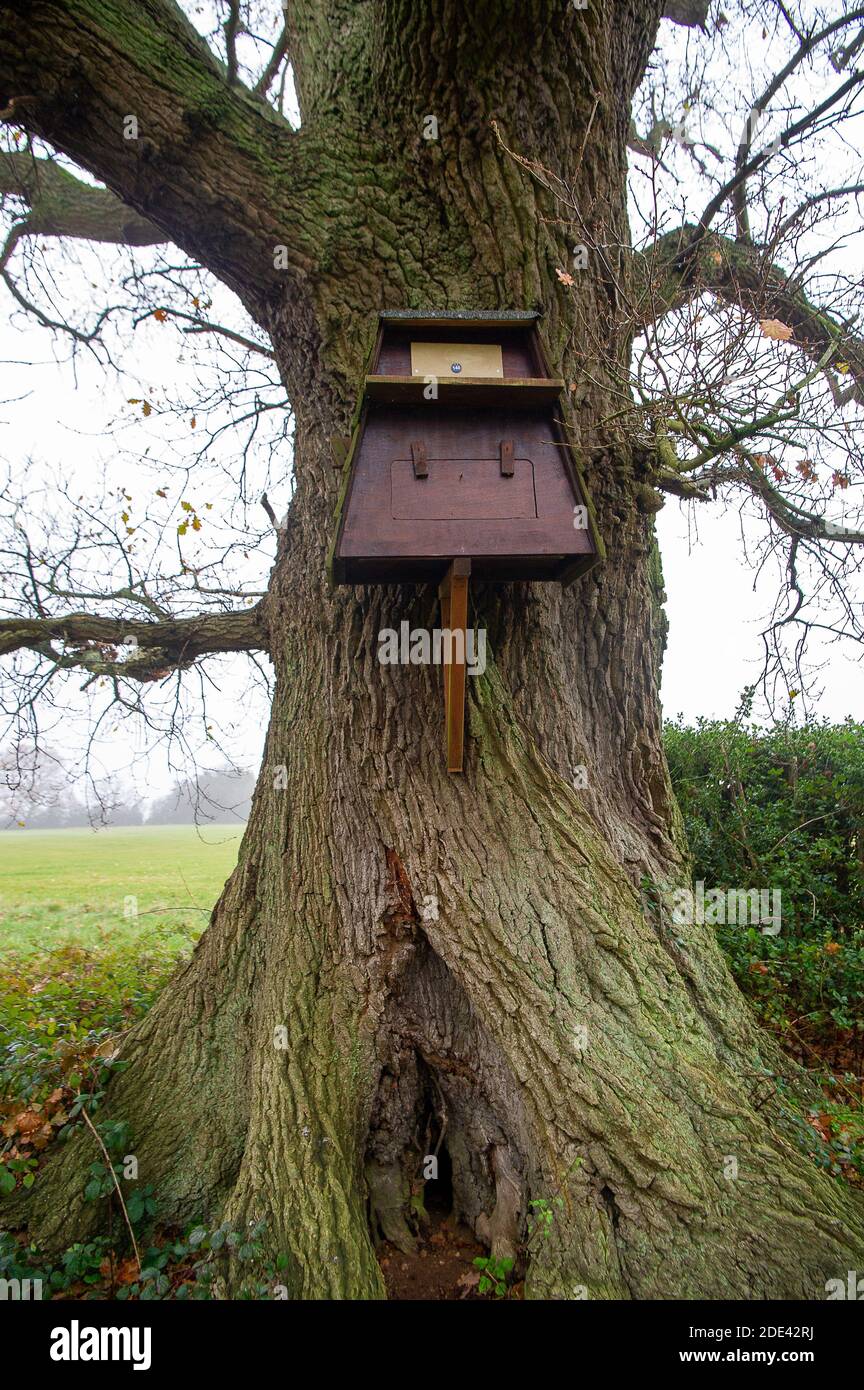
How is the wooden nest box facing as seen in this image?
toward the camera

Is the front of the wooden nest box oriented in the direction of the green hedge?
no
